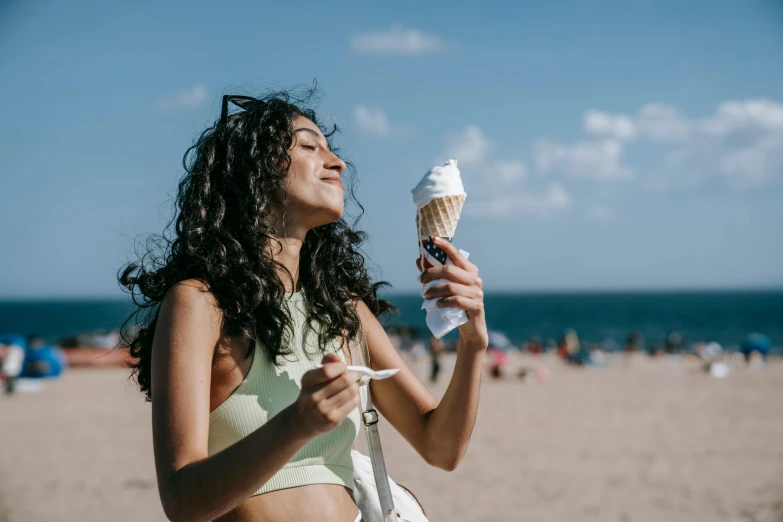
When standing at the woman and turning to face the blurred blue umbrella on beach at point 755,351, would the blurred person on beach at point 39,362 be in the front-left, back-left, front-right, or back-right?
front-left

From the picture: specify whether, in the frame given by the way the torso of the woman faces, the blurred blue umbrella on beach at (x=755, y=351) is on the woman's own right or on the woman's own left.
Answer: on the woman's own left

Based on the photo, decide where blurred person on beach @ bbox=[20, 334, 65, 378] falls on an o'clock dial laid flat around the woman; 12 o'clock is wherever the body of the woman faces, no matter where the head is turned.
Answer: The blurred person on beach is roughly at 7 o'clock from the woman.

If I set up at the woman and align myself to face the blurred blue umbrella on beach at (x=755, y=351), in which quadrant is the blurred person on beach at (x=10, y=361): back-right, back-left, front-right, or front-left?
front-left

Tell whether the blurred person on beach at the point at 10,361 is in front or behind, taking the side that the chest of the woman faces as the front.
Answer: behind

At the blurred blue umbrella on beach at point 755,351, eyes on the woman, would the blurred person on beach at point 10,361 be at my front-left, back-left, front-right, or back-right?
front-right
